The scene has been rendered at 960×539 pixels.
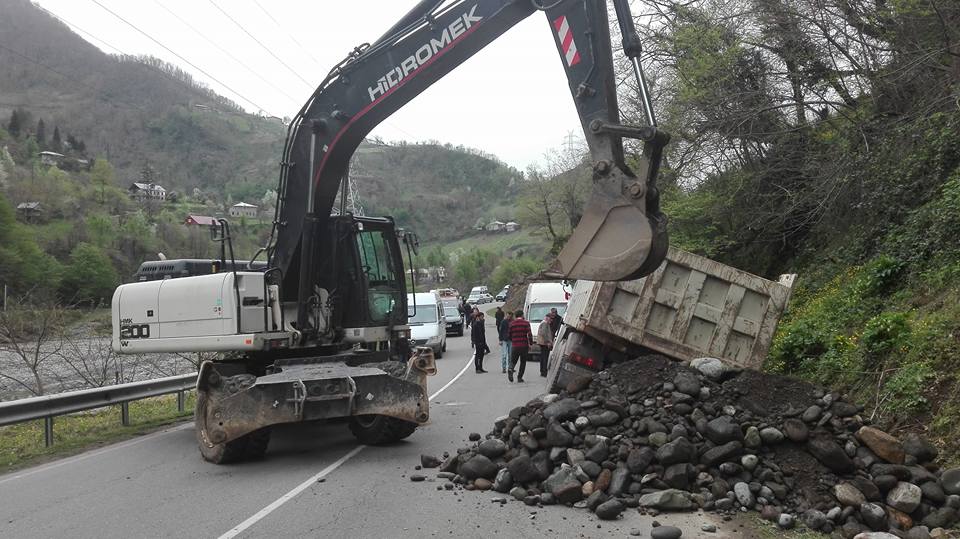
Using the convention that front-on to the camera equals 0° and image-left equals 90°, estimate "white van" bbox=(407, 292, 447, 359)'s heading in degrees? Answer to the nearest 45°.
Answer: approximately 0°

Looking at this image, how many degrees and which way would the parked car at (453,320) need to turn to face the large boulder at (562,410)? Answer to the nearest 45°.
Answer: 0° — it already faces it

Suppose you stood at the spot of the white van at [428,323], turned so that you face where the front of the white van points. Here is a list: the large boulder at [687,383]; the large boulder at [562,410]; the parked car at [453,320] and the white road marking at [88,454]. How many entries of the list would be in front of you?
3

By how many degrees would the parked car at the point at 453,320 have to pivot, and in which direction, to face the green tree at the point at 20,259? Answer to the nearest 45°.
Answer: approximately 90° to its right

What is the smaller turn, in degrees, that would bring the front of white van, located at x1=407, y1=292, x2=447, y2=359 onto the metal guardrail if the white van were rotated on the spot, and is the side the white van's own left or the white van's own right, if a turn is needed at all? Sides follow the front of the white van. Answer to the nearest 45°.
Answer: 0° — it already faces it
